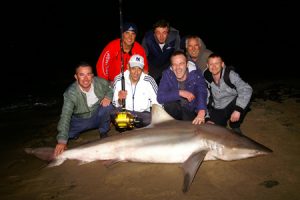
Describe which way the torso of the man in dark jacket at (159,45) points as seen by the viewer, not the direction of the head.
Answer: toward the camera

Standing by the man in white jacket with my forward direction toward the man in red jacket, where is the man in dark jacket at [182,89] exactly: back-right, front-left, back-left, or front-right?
back-right

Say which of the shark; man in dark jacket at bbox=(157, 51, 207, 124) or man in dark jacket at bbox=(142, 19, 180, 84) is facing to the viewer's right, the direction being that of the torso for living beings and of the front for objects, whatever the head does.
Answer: the shark

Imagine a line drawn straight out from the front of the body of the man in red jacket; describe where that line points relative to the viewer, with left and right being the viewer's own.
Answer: facing the viewer and to the right of the viewer

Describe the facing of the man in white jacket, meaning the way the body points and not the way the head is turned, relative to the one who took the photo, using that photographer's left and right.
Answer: facing the viewer

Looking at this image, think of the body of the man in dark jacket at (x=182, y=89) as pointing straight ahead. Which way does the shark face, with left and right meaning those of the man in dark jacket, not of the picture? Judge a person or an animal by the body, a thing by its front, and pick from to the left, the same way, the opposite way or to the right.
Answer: to the left

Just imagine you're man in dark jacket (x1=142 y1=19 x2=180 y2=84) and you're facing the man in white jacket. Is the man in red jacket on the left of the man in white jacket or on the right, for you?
right

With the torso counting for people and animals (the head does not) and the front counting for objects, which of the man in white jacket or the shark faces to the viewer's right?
the shark

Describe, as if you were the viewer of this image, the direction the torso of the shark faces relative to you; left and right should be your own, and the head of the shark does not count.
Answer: facing to the right of the viewer

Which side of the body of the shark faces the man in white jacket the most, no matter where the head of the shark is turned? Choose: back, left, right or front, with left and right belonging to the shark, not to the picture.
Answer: left

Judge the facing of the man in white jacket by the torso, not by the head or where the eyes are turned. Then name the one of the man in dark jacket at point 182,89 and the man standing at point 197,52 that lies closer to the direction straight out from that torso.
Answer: the man in dark jacket
